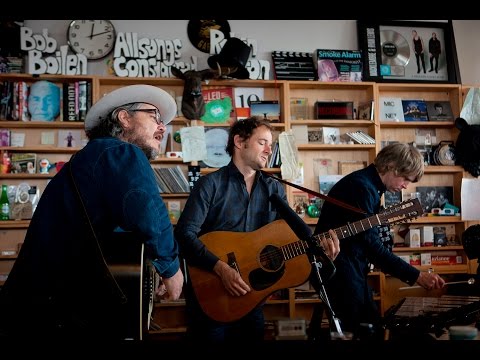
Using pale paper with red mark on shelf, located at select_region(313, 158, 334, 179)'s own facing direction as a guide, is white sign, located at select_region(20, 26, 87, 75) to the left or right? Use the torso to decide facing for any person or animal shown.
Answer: on its right

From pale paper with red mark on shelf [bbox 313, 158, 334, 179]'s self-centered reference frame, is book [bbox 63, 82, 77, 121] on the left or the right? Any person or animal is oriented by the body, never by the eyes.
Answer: on its right

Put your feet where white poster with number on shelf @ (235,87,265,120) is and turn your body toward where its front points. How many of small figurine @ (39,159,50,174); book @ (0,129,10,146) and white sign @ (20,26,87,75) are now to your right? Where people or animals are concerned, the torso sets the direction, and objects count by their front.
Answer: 3

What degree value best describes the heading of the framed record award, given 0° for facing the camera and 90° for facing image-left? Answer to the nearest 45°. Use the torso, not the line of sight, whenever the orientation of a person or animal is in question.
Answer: approximately 0°

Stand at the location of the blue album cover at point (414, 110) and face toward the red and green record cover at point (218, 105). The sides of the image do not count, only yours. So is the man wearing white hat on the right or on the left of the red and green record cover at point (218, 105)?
left

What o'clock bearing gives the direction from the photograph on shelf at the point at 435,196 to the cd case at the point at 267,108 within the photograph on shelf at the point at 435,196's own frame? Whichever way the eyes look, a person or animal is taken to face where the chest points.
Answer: The cd case is roughly at 2 o'clock from the photograph on shelf.

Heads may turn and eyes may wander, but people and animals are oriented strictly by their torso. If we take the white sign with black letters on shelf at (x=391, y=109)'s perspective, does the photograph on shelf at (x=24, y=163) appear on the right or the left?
on its right

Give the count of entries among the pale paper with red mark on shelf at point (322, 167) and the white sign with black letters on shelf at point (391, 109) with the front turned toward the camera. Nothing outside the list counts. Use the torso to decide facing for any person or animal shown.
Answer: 2
